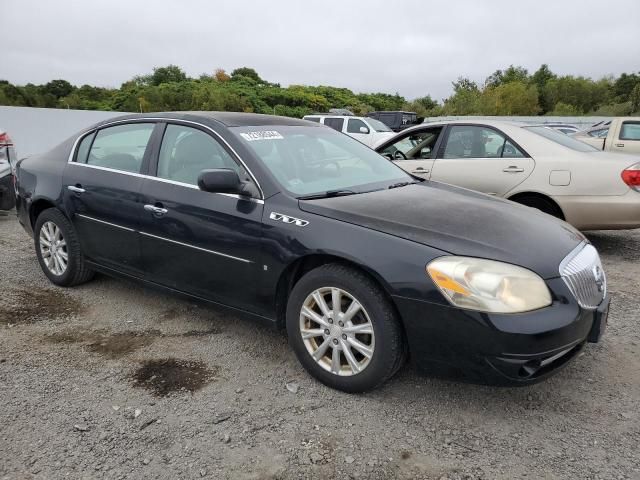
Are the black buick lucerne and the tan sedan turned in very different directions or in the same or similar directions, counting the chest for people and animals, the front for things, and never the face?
very different directions

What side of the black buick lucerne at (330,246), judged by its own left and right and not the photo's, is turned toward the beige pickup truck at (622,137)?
left

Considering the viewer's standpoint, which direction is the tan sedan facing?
facing to the left of the viewer

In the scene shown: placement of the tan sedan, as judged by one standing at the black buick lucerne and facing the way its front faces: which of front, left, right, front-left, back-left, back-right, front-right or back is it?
left

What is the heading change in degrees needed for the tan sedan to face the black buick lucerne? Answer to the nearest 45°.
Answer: approximately 90° to its left

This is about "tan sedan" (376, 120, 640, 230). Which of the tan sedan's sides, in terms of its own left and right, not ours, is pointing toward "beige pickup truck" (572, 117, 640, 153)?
right

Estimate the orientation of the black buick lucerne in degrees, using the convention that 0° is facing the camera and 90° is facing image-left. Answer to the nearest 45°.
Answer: approximately 315°

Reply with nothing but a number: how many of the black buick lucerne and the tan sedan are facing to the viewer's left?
1
